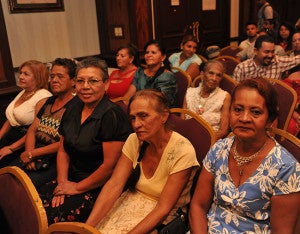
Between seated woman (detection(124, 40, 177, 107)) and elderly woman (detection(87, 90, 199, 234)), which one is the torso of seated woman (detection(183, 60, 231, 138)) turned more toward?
the elderly woman

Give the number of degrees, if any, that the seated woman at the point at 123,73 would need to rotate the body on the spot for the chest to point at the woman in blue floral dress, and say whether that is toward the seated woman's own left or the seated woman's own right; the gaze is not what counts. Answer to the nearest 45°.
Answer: approximately 45° to the seated woman's own left

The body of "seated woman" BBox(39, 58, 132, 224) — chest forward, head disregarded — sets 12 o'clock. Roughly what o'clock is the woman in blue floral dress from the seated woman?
The woman in blue floral dress is roughly at 9 o'clock from the seated woman.

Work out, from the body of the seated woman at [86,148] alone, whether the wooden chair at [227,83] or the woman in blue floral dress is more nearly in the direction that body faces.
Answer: the woman in blue floral dress

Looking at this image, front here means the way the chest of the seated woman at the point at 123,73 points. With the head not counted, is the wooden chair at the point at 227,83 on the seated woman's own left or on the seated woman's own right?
on the seated woman's own left

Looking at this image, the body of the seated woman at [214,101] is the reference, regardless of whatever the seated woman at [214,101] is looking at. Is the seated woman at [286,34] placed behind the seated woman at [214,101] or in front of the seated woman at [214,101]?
behind

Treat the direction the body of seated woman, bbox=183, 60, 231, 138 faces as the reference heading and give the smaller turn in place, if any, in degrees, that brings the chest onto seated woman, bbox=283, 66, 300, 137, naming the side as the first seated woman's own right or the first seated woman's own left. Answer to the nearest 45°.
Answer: approximately 135° to the first seated woman's own left

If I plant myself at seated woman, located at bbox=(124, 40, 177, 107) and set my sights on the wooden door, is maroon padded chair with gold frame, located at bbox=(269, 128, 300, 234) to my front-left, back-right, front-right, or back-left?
back-right
